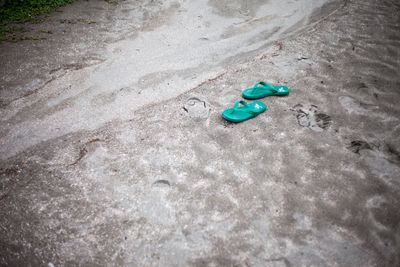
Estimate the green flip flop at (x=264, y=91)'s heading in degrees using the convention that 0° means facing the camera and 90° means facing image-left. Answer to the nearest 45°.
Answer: approximately 90°

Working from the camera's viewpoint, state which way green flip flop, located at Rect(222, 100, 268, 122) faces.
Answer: facing the viewer and to the left of the viewer

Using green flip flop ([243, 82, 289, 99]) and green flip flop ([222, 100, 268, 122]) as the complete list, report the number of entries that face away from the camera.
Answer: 0
